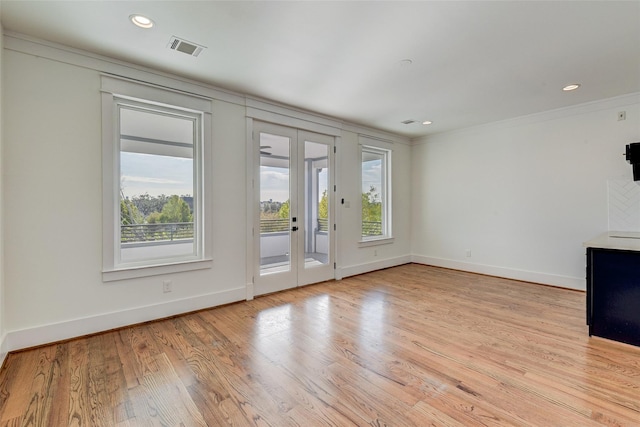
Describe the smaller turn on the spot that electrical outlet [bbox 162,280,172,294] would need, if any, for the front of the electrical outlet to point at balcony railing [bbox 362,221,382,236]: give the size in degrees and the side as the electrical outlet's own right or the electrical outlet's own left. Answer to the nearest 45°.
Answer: approximately 90° to the electrical outlet's own left

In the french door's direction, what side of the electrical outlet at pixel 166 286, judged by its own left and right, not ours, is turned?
left

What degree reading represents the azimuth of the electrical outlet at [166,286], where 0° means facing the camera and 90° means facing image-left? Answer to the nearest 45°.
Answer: approximately 0°

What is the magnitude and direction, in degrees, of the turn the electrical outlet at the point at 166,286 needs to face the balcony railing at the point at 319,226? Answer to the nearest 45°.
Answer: approximately 90° to its left

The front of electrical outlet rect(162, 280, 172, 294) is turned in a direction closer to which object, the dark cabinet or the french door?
the dark cabinet

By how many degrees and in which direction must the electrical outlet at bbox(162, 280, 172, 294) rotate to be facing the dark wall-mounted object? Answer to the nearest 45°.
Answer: approximately 45° to its left
